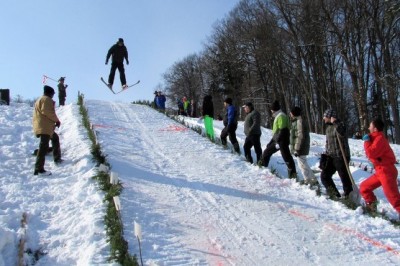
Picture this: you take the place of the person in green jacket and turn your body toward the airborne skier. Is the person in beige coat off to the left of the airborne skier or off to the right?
left

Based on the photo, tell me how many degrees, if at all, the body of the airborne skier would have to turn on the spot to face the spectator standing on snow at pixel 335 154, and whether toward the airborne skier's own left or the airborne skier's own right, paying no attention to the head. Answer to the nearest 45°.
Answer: approximately 45° to the airborne skier's own left

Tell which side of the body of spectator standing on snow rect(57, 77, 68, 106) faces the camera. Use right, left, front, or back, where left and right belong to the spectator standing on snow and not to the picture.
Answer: right

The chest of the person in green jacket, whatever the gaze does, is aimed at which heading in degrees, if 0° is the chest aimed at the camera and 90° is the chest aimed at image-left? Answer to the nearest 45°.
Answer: approximately 90°

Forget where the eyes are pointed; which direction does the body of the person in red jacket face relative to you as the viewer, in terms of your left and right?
facing to the left of the viewer

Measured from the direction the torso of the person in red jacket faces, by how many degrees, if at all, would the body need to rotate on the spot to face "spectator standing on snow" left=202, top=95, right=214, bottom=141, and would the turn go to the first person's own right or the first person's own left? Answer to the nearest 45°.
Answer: approximately 45° to the first person's own right

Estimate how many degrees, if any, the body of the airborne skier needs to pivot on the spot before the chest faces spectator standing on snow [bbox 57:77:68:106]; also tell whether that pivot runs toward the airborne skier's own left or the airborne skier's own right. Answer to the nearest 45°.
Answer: approximately 135° to the airborne skier's own right

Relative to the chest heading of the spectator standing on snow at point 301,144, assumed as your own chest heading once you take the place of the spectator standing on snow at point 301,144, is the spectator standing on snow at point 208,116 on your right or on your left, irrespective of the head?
on your right

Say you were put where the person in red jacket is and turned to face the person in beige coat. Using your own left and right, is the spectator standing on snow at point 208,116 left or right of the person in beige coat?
right

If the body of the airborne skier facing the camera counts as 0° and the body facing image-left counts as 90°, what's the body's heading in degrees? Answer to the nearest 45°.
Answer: approximately 0°

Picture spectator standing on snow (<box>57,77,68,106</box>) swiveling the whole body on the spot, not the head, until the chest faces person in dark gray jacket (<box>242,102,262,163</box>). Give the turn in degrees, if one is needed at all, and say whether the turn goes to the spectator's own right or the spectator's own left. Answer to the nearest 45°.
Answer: approximately 90° to the spectator's own right

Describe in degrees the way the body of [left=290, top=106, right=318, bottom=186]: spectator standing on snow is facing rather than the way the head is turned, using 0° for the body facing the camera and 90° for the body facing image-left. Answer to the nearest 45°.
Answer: approximately 90°
